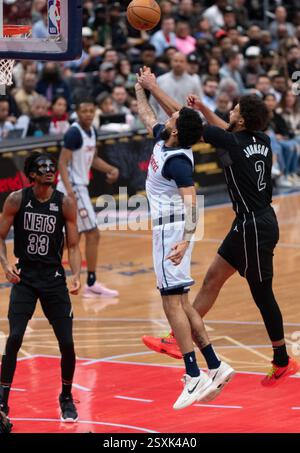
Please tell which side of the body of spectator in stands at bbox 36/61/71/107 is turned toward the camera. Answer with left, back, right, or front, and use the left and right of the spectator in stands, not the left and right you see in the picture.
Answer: front

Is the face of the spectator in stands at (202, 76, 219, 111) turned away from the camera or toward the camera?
toward the camera

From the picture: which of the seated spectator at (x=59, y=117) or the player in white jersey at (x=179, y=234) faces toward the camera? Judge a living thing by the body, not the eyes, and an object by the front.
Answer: the seated spectator

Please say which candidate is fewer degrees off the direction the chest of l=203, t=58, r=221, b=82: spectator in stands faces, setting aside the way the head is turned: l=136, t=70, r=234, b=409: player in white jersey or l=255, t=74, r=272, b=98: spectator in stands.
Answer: the player in white jersey

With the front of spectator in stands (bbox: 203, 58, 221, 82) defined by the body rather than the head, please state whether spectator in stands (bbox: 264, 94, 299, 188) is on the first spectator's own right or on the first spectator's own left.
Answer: on the first spectator's own left

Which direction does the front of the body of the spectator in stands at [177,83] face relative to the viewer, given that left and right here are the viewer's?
facing the viewer

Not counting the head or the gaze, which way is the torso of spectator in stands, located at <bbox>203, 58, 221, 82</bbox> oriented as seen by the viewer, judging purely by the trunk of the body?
toward the camera

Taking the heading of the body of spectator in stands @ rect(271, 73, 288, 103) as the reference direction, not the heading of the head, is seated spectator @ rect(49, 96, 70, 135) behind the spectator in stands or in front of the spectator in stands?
in front

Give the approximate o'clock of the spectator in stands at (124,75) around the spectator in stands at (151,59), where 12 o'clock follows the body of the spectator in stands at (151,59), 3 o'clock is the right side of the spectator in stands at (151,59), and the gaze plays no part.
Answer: the spectator in stands at (124,75) is roughly at 3 o'clock from the spectator in stands at (151,59).

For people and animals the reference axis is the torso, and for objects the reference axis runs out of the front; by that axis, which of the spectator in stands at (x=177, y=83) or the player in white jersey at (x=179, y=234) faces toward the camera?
the spectator in stands

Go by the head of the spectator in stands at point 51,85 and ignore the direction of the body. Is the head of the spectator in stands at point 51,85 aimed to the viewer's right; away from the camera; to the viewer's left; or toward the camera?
toward the camera

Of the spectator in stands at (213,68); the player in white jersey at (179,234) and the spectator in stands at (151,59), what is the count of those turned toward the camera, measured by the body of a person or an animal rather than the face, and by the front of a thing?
2

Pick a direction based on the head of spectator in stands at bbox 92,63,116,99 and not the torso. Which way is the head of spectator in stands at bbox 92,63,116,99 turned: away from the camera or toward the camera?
toward the camera
